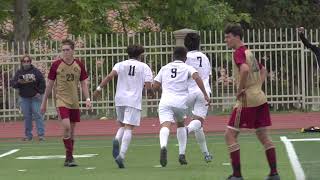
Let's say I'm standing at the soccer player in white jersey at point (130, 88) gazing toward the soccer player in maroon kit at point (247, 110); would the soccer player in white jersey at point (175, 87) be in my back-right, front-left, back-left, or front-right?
front-left

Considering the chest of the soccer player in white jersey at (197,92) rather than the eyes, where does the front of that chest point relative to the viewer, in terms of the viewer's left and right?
facing away from the viewer and to the left of the viewer

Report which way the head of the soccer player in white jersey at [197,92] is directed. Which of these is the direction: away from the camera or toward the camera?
away from the camera

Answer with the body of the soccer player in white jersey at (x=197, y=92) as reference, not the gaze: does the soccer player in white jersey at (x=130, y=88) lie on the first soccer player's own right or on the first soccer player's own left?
on the first soccer player's own left

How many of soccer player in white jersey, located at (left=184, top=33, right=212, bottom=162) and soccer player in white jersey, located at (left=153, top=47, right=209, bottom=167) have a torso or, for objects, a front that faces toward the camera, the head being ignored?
0

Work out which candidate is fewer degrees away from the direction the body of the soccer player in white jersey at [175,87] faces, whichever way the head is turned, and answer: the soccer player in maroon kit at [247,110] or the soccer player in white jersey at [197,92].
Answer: the soccer player in white jersey

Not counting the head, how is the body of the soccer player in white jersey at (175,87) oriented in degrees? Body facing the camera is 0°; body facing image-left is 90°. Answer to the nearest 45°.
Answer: approximately 180°

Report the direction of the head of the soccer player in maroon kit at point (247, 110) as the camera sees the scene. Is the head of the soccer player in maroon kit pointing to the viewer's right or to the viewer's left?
to the viewer's left

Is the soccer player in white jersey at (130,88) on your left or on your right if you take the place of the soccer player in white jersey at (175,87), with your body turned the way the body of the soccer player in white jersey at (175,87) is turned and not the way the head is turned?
on your left
